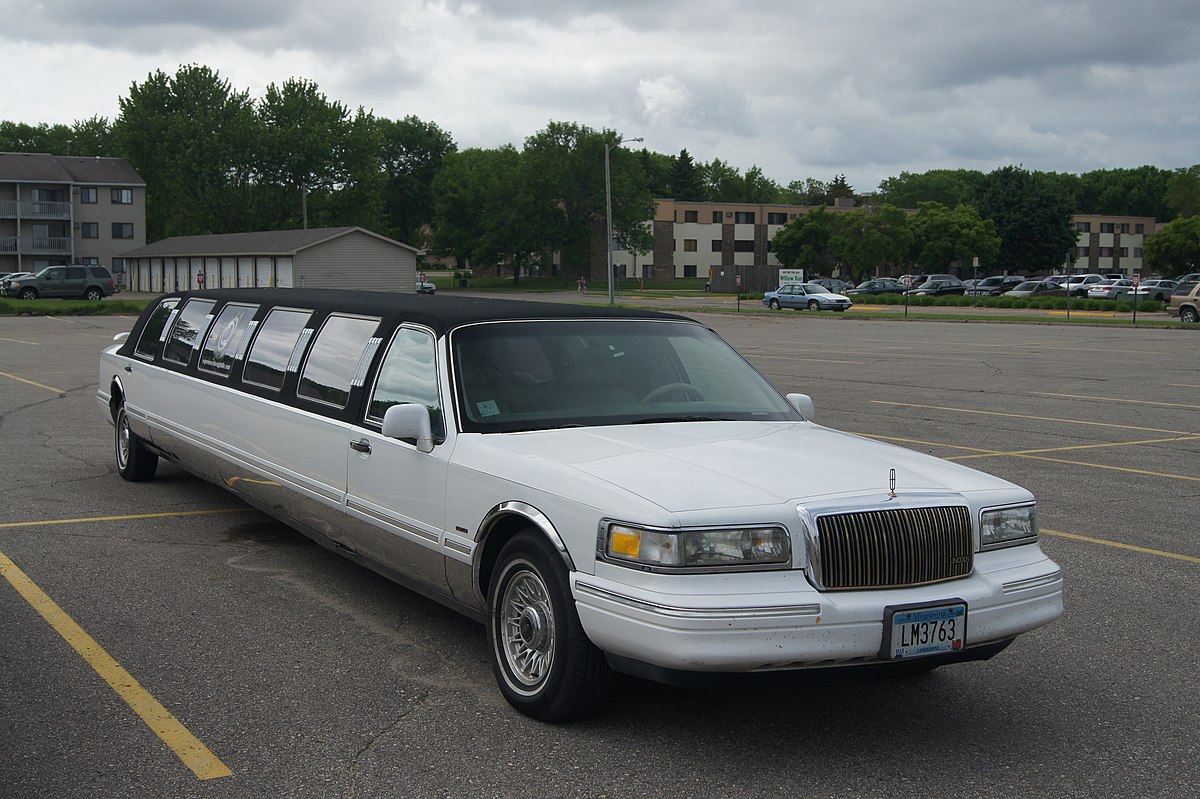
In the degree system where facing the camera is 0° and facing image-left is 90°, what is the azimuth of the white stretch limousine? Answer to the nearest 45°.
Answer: approximately 315°
